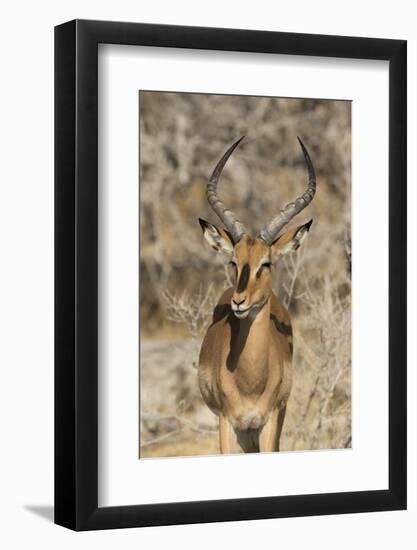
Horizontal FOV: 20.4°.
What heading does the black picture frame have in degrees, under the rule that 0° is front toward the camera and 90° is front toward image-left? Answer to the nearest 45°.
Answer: approximately 315°
